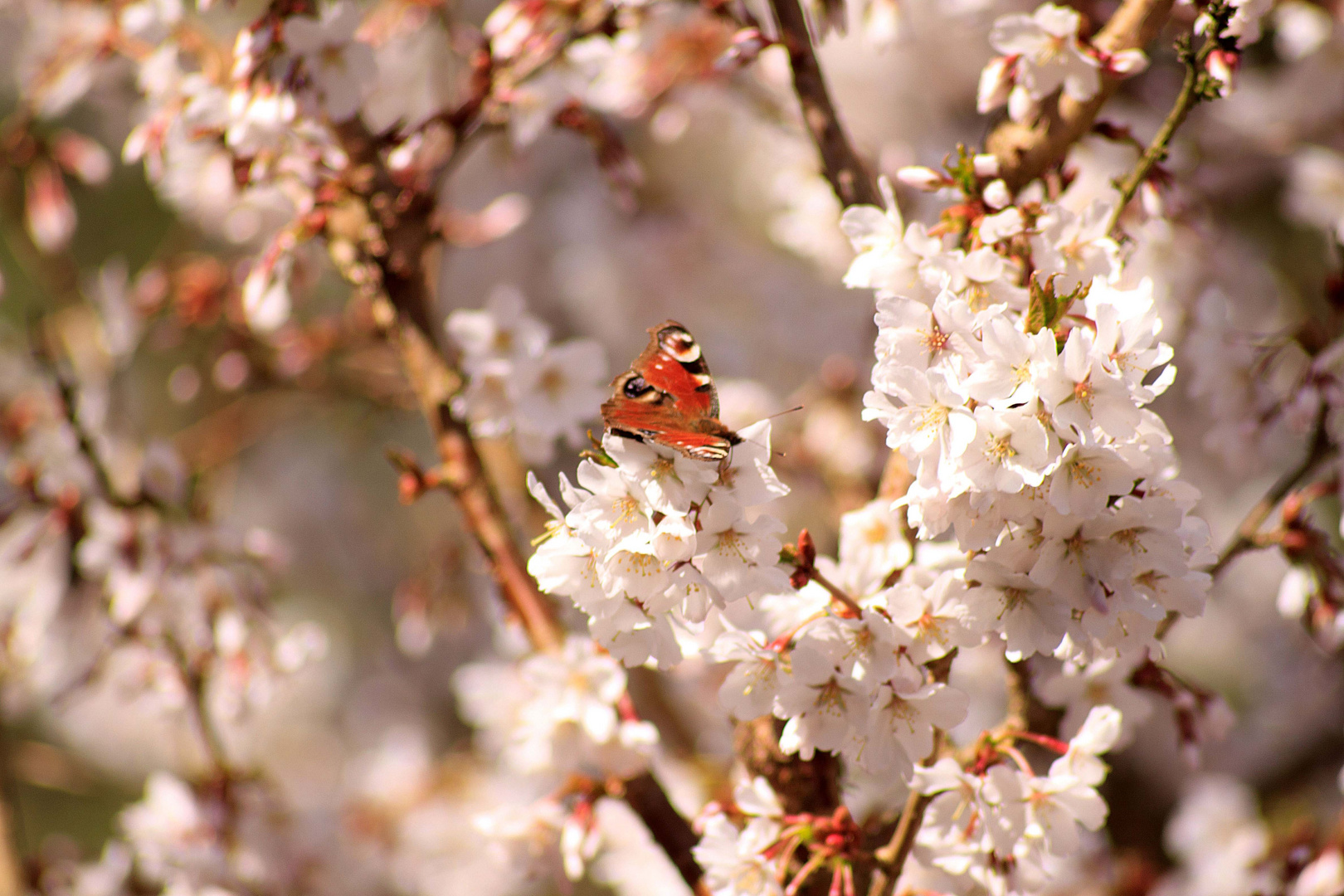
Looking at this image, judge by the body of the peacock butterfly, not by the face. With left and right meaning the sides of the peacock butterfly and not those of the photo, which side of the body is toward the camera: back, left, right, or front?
right

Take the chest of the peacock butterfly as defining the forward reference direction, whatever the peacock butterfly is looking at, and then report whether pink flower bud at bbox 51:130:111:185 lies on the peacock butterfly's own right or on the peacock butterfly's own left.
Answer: on the peacock butterfly's own left

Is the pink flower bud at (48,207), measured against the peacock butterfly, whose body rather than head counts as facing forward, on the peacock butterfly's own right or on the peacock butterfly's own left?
on the peacock butterfly's own left
